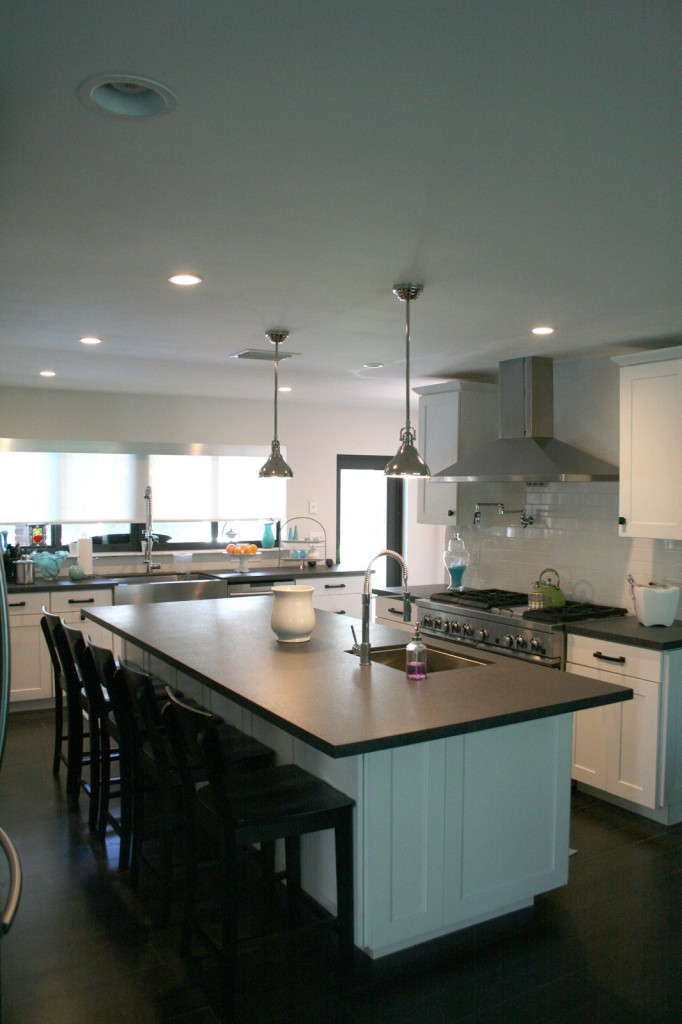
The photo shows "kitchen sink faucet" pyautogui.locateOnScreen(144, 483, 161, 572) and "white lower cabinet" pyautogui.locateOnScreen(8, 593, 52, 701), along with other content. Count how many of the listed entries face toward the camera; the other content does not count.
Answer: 2

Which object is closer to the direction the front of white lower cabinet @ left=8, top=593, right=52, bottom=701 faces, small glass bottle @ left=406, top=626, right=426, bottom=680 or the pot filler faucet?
the small glass bottle

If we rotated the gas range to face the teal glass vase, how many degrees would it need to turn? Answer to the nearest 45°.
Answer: approximately 90° to its right

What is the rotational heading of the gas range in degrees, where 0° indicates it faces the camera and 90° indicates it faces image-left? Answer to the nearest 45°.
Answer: approximately 45°

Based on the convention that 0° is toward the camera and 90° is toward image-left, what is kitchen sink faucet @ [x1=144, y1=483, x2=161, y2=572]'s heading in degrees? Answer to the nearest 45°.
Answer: approximately 0°

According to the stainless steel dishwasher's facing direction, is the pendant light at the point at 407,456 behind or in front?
in front

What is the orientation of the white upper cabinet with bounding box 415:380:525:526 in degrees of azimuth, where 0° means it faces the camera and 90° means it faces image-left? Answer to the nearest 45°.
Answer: approximately 45°

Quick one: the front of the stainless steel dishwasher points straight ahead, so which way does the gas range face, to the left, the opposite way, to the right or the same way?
to the right

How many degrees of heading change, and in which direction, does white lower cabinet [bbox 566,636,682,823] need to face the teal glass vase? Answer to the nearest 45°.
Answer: approximately 90° to its right

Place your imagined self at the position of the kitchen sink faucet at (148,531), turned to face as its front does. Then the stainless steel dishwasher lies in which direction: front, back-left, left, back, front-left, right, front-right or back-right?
front-left

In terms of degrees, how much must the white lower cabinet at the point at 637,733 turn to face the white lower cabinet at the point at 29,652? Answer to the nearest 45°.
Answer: approximately 45° to its right
